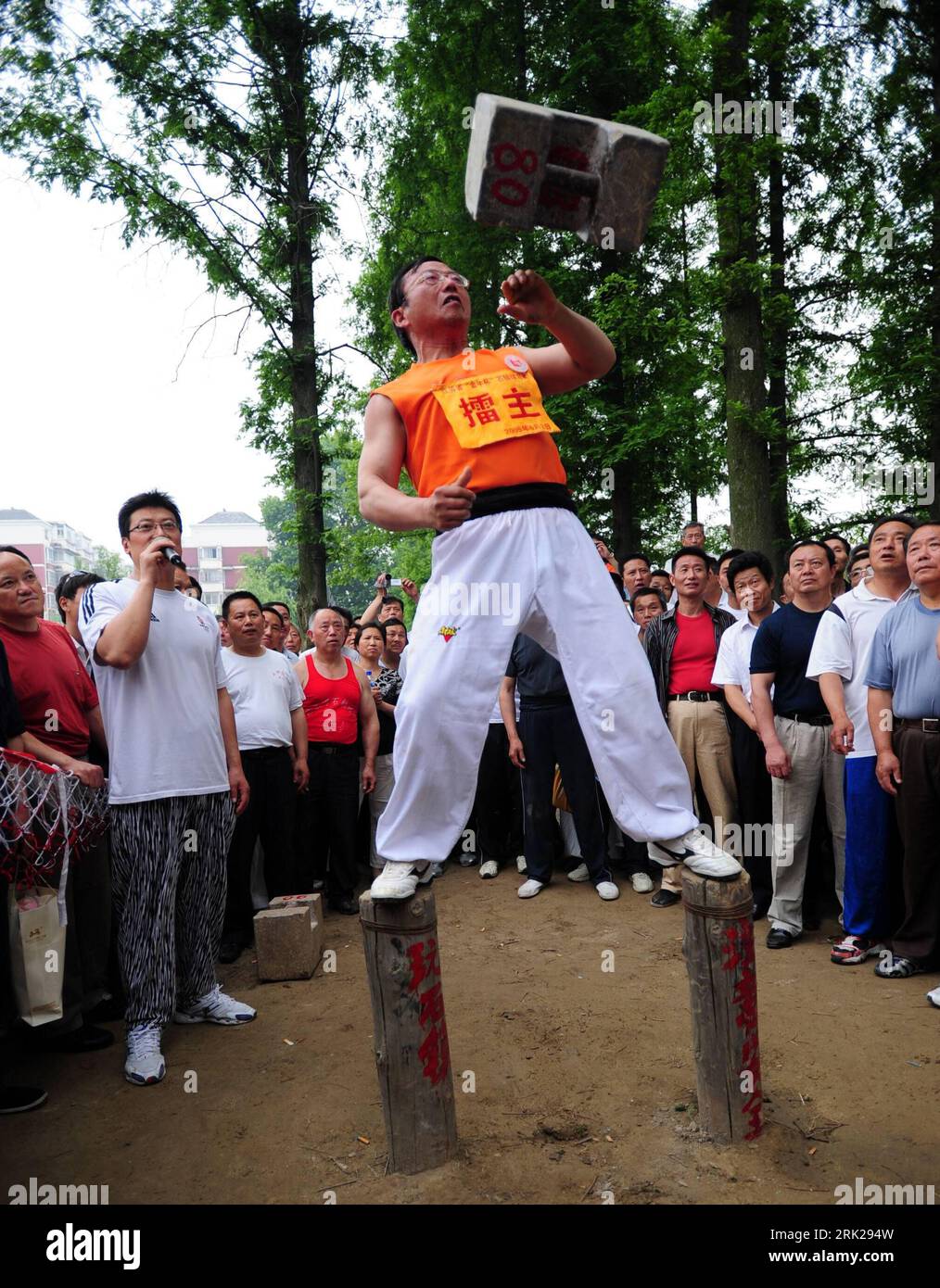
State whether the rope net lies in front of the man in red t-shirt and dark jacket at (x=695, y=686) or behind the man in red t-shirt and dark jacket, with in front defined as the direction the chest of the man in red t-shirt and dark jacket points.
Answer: in front

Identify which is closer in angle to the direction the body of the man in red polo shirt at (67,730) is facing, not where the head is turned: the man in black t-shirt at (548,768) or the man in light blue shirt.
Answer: the man in light blue shirt

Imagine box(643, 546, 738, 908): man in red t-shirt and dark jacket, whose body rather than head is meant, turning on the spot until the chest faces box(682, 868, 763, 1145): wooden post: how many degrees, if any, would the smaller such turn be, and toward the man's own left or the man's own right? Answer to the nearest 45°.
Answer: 0° — they already face it

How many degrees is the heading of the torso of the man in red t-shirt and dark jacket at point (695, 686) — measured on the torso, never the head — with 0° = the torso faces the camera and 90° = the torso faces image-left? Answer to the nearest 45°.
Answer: approximately 0°

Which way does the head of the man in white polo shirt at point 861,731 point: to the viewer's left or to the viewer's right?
to the viewer's left

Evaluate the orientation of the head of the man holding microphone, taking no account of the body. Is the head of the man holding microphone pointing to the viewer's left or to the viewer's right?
to the viewer's right

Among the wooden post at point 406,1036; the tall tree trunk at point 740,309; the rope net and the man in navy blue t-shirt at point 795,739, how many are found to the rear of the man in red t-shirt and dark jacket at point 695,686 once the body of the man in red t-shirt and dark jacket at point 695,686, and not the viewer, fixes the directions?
1

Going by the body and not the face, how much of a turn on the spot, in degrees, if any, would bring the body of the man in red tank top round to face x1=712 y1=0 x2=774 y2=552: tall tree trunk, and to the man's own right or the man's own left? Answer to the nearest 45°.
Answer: approximately 135° to the man's own left

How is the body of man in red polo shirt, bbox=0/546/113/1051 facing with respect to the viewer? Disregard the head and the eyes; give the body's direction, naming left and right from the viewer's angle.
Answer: facing the viewer and to the right of the viewer

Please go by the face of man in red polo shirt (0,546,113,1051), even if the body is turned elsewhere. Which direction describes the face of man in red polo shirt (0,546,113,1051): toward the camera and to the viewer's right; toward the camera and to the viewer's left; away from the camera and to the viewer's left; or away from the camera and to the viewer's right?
toward the camera and to the viewer's right
